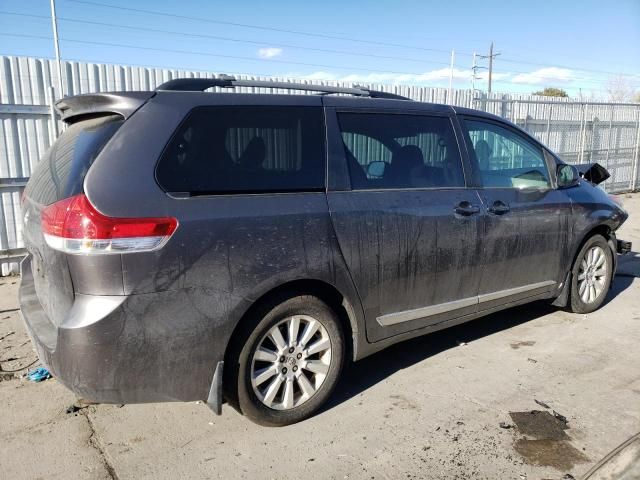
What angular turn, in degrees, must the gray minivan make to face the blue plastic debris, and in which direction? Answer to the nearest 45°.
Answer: approximately 135° to its left

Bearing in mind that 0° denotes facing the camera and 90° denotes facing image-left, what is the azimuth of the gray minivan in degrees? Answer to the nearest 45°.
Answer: approximately 225°
